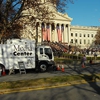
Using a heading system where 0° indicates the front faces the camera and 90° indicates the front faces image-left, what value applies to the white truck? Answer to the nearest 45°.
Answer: approximately 270°
